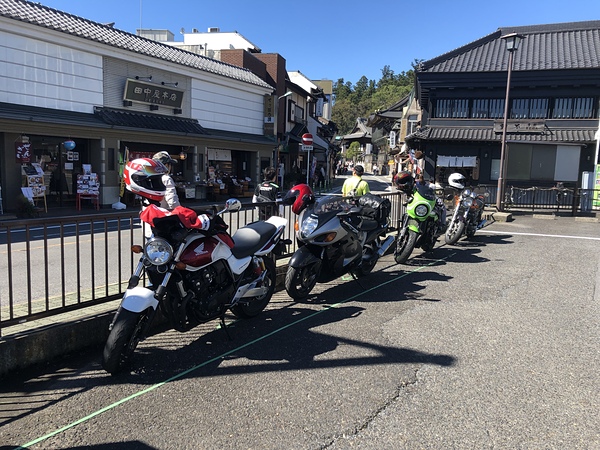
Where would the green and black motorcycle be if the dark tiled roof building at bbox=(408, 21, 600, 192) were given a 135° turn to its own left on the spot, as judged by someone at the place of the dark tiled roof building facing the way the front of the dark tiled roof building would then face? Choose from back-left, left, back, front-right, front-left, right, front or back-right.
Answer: back-right

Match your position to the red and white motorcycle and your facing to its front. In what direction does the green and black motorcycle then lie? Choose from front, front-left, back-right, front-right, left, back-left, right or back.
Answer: back

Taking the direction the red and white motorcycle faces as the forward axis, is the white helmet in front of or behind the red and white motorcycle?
behind

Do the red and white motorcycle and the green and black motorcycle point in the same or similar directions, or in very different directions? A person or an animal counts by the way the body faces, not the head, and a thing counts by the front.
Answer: same or similar directions

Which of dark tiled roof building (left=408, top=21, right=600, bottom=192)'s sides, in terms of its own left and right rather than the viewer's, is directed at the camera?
front

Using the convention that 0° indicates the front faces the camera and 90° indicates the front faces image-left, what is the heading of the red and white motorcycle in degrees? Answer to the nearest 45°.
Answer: approximately 45°

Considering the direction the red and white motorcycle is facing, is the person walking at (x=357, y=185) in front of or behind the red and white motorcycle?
behind

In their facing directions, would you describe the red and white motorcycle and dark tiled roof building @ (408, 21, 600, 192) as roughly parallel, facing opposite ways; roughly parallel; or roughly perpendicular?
roughly parallel

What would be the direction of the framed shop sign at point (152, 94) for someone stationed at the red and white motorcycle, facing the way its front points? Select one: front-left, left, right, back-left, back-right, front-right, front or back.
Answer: back-right

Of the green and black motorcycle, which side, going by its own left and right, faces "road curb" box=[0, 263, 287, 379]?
front

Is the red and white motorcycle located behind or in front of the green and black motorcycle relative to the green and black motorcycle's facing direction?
in front

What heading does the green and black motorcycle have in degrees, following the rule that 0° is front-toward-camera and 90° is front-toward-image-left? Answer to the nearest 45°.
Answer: approximately 45°
